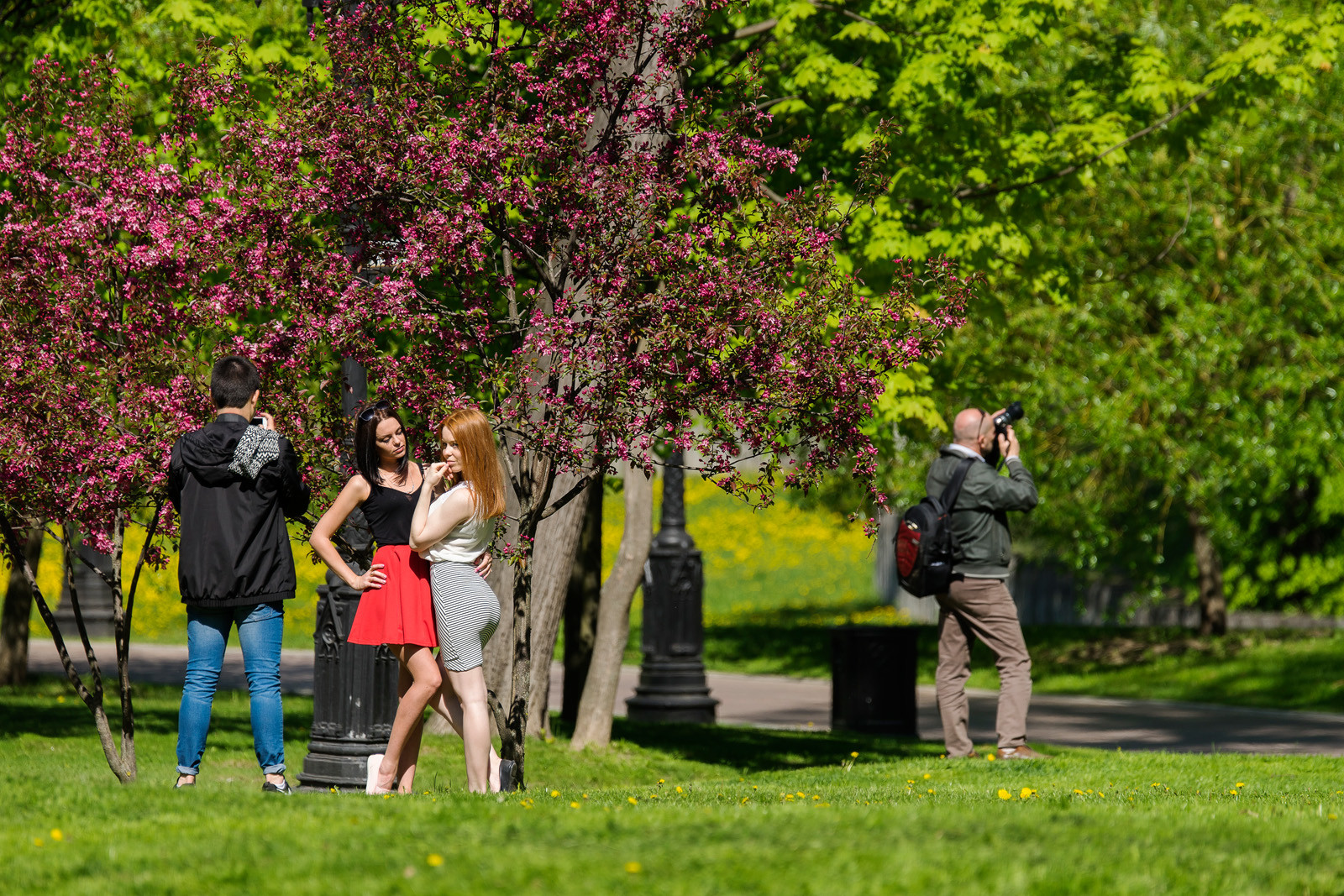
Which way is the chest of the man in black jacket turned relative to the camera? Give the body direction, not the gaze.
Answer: away from the camera

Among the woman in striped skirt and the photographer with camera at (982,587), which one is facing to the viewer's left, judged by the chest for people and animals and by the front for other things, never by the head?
the woman in striped skirt

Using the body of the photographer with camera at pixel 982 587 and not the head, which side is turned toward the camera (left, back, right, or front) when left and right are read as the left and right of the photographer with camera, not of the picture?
right

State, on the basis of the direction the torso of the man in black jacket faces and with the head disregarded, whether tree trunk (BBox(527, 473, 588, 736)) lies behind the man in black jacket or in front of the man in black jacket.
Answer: in front

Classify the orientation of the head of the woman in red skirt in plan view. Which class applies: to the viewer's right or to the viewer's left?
to the viewer's right

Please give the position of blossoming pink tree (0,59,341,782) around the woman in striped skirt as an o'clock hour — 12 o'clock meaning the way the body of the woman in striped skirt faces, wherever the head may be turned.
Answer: The blossoming pink tree is roughly at 1 o'clock from the woman in striped skirt.

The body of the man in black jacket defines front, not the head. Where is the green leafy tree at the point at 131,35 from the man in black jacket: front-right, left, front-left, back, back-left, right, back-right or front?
front

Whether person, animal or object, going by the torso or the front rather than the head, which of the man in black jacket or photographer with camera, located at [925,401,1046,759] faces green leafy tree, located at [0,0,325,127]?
the man in black jacket

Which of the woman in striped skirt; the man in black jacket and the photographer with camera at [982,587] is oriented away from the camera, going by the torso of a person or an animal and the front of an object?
the man in black jacket
